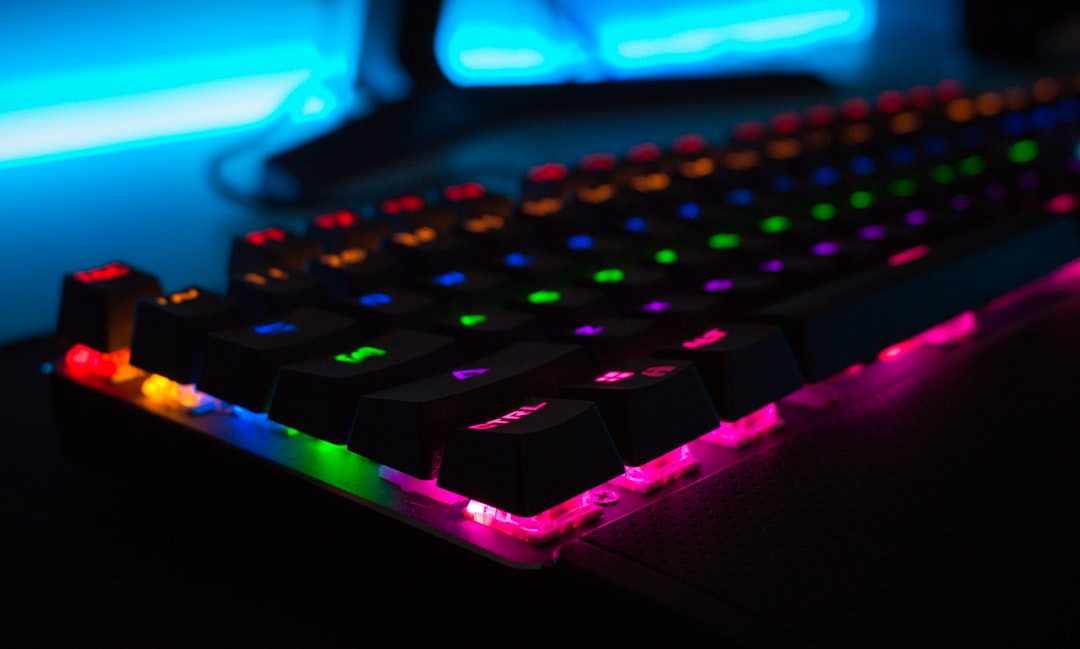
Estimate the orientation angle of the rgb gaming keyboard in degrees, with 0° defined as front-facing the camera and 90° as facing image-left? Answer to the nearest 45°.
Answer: approximately 315°
